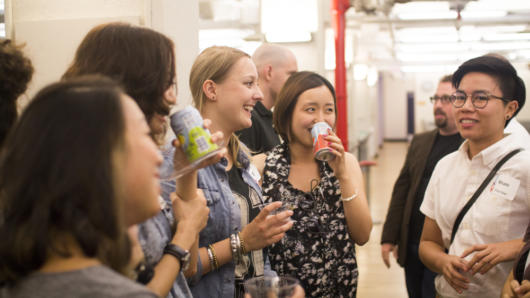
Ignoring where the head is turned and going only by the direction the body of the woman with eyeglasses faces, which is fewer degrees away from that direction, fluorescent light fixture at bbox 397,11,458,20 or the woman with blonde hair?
the woman with blonde hair

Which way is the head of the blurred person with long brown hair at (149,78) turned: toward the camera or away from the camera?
away from the camera

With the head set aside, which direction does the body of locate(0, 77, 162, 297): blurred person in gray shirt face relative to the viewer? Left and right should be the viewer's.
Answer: facing away from the viewer and to the right of the viewer

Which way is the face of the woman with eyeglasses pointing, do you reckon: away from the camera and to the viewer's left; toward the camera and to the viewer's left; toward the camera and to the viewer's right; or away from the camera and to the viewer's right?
toward the camera and to the viewer's left

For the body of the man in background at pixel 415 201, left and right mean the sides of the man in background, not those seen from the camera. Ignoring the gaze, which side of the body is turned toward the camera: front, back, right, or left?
front

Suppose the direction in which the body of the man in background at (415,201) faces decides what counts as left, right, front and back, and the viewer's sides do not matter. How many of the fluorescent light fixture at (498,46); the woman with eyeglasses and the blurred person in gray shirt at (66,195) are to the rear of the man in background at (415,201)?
1

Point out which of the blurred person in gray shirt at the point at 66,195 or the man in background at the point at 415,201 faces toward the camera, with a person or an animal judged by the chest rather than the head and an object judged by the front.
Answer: the man in background

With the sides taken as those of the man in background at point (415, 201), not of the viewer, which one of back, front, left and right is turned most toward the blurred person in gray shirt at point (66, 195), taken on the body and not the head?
front

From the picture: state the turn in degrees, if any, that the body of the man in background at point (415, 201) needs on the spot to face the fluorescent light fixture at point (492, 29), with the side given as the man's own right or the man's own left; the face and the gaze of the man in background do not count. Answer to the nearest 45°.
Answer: approximately 180°

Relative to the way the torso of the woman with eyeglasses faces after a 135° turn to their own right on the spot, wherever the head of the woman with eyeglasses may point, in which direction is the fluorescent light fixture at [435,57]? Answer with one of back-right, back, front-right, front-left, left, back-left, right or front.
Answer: front

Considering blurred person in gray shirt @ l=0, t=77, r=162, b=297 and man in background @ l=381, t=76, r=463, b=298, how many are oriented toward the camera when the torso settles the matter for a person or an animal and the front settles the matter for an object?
1
